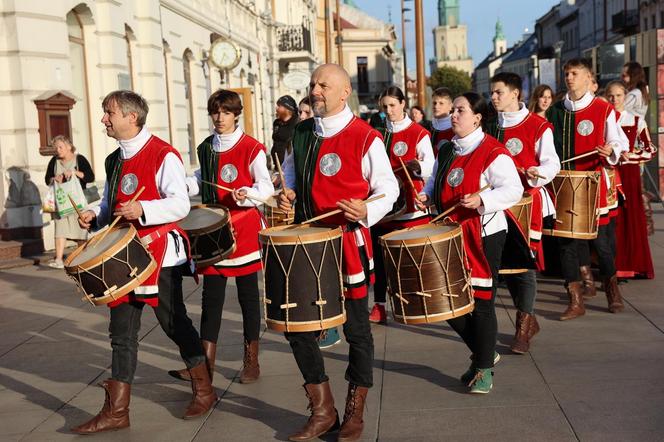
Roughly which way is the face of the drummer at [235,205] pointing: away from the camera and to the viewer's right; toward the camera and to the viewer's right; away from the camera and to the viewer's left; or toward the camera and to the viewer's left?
toward the camera and to the viewer's left

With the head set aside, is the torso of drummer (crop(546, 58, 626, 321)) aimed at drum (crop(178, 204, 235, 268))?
yes

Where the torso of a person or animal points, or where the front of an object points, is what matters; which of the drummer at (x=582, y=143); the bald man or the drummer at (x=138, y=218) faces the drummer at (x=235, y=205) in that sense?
the drummer at (x=582, y=143)

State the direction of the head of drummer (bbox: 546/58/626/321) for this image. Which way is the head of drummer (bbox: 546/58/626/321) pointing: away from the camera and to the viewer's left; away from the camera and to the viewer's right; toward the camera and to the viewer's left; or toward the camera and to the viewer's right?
toward the camera and to the viewer's left

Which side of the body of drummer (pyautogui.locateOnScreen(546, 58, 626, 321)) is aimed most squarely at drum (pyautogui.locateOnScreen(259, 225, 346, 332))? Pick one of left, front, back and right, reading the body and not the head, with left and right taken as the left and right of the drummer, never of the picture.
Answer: front

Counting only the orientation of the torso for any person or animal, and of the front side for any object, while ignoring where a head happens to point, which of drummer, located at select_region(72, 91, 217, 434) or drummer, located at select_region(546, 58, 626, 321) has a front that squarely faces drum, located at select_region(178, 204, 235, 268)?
drummer, located at select_region(546, 58, 626, 321)

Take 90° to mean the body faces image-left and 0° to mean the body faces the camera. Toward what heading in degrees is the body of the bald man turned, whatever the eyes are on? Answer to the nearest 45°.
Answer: approximately 45°

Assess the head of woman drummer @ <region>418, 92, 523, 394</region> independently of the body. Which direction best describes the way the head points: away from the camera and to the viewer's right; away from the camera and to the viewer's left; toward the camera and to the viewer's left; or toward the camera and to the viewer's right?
toward the camera and to the viewer's left

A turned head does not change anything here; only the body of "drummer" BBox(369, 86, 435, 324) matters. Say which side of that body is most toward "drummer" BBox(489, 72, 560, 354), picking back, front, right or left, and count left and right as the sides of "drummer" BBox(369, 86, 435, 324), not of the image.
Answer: left

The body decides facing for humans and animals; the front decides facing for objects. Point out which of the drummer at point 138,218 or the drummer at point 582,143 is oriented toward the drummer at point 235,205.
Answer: the drummer at point 582,143

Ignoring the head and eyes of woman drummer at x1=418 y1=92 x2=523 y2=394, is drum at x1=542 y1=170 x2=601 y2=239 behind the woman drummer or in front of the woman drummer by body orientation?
behind

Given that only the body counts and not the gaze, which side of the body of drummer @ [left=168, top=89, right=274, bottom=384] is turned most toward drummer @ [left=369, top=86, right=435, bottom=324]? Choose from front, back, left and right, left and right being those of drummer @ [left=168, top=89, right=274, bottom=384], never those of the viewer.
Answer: back

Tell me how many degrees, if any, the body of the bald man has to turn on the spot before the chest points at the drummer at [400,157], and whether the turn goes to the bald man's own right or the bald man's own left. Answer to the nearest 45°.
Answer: approximately 135° to the bald man's own right

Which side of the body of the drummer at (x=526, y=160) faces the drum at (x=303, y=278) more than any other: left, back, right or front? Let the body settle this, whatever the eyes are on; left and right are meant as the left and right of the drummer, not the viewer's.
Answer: front

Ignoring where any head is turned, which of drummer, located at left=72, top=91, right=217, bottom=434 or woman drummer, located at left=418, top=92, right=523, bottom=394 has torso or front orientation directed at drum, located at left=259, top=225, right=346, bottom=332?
the woman drummer
